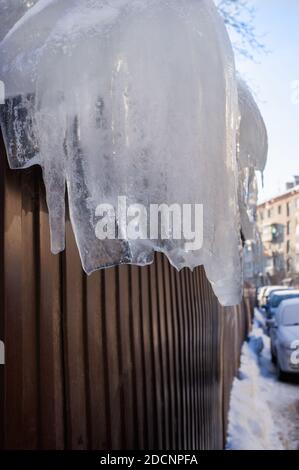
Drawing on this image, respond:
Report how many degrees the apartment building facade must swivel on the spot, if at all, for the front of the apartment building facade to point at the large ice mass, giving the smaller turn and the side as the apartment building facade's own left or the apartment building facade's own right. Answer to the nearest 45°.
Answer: approximately 45° to the apartment building facade's own left

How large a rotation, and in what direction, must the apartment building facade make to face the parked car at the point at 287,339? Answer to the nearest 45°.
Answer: approximately 45° to its left

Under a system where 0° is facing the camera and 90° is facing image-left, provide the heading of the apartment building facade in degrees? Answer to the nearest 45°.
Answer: approximately 45°

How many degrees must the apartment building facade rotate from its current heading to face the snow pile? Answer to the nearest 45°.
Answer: approximately 45° to its left
